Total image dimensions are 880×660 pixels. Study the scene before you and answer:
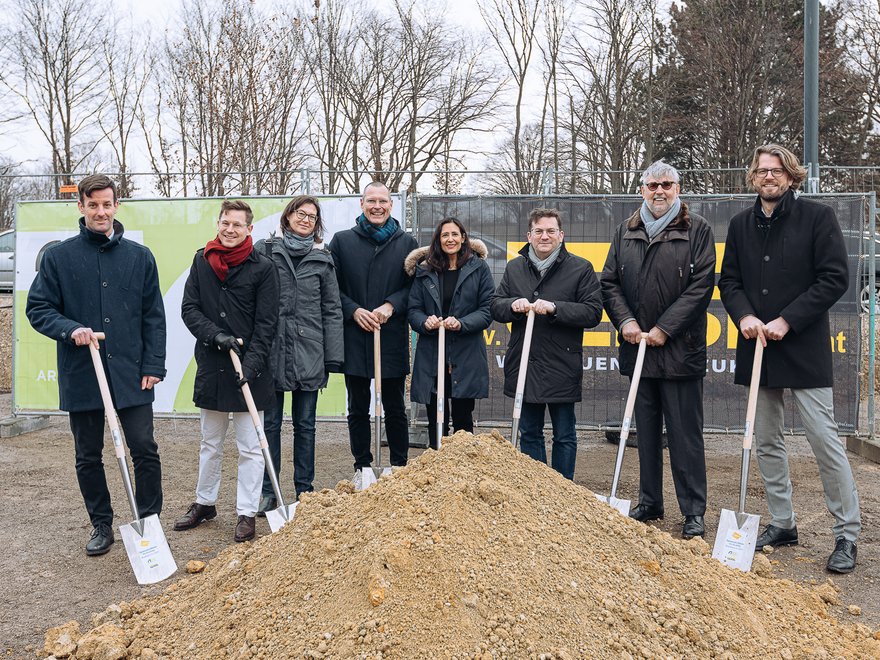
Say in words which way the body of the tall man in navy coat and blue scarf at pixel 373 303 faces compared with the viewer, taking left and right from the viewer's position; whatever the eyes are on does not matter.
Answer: facing the viewer

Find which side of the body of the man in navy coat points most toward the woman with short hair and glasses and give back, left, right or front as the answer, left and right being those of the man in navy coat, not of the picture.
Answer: left

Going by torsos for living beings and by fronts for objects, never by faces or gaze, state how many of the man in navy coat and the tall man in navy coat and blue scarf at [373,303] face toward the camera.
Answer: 2

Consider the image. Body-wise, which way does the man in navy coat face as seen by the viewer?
toward the camera

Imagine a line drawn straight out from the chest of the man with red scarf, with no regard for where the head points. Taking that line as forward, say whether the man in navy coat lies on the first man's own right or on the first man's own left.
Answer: on the first man's own right

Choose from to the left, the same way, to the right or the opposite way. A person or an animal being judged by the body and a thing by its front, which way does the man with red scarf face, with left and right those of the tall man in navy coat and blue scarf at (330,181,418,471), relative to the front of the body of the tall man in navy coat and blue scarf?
the same way

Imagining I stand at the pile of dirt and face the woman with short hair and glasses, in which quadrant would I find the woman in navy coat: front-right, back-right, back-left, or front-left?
front-right

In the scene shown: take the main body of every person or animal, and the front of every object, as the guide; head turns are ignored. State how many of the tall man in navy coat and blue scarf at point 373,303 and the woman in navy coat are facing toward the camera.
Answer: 2

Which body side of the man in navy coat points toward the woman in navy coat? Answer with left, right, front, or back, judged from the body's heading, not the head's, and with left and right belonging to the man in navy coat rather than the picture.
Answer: left

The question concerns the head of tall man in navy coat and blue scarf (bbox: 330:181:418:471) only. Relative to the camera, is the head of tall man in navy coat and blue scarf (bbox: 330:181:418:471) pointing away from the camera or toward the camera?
toward the camera

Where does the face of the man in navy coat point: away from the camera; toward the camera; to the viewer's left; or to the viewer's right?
toward the camera

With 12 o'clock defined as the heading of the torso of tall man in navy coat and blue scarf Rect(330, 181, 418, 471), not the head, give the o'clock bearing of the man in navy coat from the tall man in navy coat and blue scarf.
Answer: The man in navy coat is roughly at 2 o'clock from the tall man in navy coat and blue scarf.

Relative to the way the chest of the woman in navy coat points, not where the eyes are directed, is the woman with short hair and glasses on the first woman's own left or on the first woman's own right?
on the first woman's own right

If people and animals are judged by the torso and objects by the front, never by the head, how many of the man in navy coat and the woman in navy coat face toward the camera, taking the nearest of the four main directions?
2
